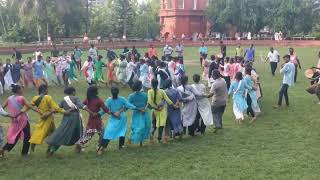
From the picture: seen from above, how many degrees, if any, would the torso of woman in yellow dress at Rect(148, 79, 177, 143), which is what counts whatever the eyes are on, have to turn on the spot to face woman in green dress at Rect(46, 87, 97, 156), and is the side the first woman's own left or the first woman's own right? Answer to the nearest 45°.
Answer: approximately 135° to the first woman's own left

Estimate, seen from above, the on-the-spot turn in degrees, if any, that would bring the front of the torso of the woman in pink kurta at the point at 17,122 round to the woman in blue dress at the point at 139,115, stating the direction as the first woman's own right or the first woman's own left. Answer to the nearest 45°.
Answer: approximately 45° to the first woman's own right

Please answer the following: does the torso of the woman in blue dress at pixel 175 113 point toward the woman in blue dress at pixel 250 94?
no

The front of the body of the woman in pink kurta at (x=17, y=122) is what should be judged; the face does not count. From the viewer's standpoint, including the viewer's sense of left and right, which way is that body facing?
facing away from the viewer and to the right of the viewer

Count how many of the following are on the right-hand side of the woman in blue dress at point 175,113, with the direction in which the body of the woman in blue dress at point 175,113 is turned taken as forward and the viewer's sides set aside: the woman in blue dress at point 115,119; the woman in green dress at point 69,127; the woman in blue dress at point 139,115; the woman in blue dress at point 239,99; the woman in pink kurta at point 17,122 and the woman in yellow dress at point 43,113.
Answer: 1

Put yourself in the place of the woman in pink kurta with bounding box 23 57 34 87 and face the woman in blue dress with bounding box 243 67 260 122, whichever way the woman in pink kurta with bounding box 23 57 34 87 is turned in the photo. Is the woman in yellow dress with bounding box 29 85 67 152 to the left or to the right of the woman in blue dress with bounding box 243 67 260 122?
right

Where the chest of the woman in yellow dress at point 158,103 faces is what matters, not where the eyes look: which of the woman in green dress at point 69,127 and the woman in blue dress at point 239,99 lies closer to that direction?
the woman in blue dress

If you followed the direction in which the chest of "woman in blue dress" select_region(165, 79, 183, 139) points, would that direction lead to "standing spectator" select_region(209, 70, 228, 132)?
no

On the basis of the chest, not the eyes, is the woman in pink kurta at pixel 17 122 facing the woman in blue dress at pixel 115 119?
no

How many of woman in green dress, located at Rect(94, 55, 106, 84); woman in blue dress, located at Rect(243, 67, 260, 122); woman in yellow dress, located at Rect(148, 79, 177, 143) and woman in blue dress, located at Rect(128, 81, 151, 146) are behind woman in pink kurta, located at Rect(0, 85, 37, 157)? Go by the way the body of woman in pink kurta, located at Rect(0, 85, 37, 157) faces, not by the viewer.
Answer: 0

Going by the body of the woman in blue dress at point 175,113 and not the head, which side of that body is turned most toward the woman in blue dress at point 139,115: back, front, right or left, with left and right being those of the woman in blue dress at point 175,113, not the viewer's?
left

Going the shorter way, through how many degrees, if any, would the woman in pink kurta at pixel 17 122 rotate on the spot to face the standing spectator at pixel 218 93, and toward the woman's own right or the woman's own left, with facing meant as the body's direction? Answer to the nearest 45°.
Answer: approximately 45° to the woman's own right

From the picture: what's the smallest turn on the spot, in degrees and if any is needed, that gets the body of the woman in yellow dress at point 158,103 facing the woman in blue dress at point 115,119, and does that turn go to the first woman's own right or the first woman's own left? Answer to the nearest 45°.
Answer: approximately 135° to the first woman's own left

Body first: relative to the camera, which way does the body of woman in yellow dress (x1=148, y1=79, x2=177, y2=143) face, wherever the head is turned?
away from the camera

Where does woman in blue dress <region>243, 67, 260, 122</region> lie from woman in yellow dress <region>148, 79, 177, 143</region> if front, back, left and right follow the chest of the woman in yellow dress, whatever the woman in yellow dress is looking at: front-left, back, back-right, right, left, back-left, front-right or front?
front-right

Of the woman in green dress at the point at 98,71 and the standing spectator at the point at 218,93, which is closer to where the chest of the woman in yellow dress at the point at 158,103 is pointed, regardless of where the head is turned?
the woman in green dress

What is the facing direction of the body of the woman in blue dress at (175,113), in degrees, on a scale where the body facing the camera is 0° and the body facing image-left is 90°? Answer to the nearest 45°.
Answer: approximately 135°
